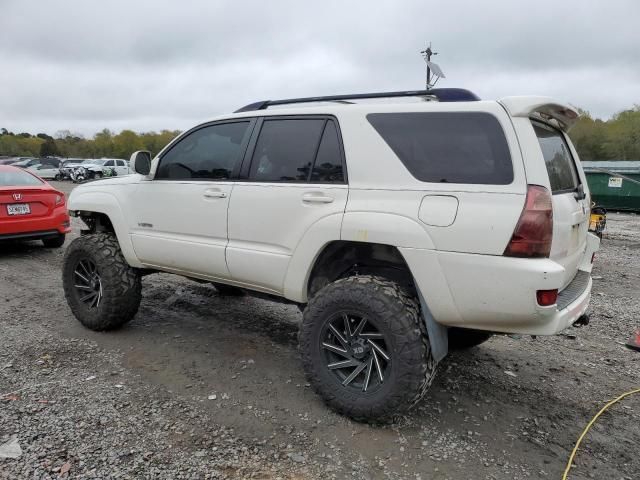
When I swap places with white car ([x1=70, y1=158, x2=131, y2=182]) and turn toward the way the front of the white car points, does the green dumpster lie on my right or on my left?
on my left

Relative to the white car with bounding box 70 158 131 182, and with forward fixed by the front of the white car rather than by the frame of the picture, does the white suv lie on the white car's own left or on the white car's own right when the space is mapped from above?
on the white car's own left

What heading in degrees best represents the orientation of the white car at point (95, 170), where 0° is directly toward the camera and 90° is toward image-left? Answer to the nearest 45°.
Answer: approximately 45°

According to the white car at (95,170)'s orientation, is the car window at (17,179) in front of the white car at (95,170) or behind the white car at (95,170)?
in front

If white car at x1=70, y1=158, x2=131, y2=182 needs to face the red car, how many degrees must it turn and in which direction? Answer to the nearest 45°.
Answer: approximately 45° to its left

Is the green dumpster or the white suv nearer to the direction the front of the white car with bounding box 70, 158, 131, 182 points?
the white suv

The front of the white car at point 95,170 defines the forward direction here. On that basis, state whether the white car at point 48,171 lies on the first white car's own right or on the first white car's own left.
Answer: on the first white car's own right
